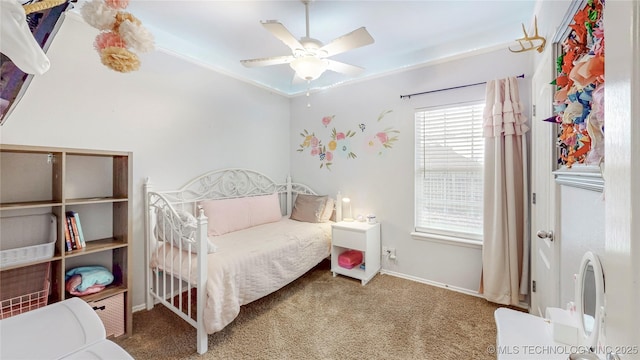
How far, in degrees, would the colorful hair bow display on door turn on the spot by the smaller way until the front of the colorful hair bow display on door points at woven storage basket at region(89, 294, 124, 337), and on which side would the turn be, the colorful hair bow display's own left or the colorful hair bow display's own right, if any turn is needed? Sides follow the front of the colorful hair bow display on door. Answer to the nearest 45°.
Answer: approximately 45° to the colorful hair bow display's own left

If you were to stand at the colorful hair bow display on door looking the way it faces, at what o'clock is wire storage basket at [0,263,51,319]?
The wire storage basket is roughly at 11 o'clock from the colorful hair bow display on door.

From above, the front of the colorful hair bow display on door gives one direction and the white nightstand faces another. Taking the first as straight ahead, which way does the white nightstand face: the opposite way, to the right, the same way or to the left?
to the left

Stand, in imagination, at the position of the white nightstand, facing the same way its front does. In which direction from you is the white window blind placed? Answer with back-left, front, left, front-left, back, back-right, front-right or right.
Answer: back-left

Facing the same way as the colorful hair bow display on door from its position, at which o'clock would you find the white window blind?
The white window blind is roughly at 2 o'clock from the colorful hair bow display on door.

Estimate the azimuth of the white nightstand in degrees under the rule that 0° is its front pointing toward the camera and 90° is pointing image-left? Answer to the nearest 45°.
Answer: approximately 45°

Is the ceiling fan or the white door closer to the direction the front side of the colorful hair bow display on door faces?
the ceiling fan

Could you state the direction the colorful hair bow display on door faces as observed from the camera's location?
facing to the left of the viewer
